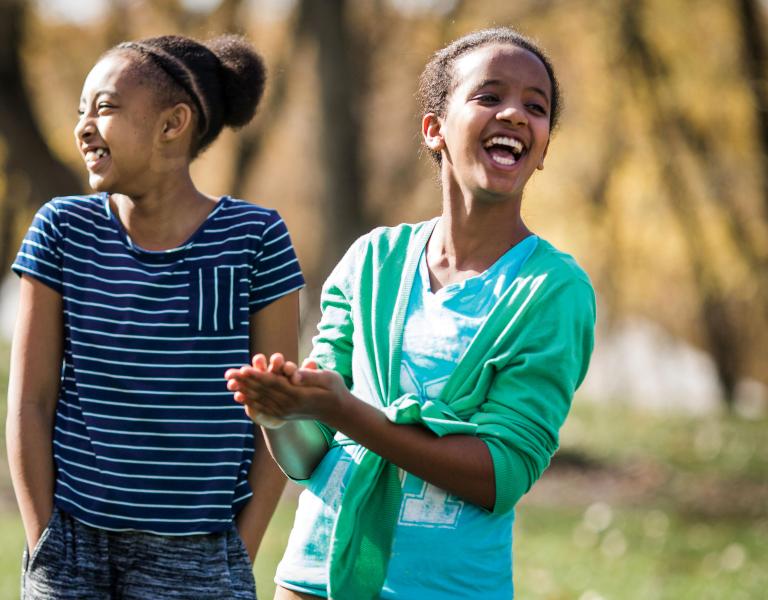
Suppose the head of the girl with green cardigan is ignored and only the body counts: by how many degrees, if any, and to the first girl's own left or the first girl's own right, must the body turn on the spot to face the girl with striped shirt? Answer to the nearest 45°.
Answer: approximately 90° to the first girl's own right

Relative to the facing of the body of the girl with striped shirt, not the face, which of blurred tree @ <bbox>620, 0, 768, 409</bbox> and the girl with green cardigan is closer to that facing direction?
the girl with green cardigan

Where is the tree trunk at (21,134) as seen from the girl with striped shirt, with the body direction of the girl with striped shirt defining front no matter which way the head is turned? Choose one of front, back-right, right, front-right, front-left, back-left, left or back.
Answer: back

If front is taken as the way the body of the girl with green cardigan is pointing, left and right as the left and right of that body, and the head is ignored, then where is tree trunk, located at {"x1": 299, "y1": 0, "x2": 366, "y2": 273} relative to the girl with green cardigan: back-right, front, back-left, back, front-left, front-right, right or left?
back-right

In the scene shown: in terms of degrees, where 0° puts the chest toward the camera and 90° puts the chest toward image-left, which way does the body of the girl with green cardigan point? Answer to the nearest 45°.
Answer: approximately 45°

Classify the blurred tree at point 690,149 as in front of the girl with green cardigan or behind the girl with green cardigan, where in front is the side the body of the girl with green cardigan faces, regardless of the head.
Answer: behind

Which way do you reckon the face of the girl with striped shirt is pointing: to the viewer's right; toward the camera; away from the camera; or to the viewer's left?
to the viewer's left

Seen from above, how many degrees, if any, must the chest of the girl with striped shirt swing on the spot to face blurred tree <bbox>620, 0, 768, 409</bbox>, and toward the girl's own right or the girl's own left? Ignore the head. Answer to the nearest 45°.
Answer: approximately 135° to the girl's own left

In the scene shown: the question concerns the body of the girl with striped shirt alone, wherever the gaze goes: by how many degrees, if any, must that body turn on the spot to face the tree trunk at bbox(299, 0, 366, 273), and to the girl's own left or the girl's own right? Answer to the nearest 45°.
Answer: approximately 180°

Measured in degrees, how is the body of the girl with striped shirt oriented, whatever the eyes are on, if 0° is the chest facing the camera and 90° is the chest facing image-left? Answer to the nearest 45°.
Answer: approximately 0°

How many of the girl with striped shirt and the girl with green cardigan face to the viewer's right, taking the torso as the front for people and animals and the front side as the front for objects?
0
